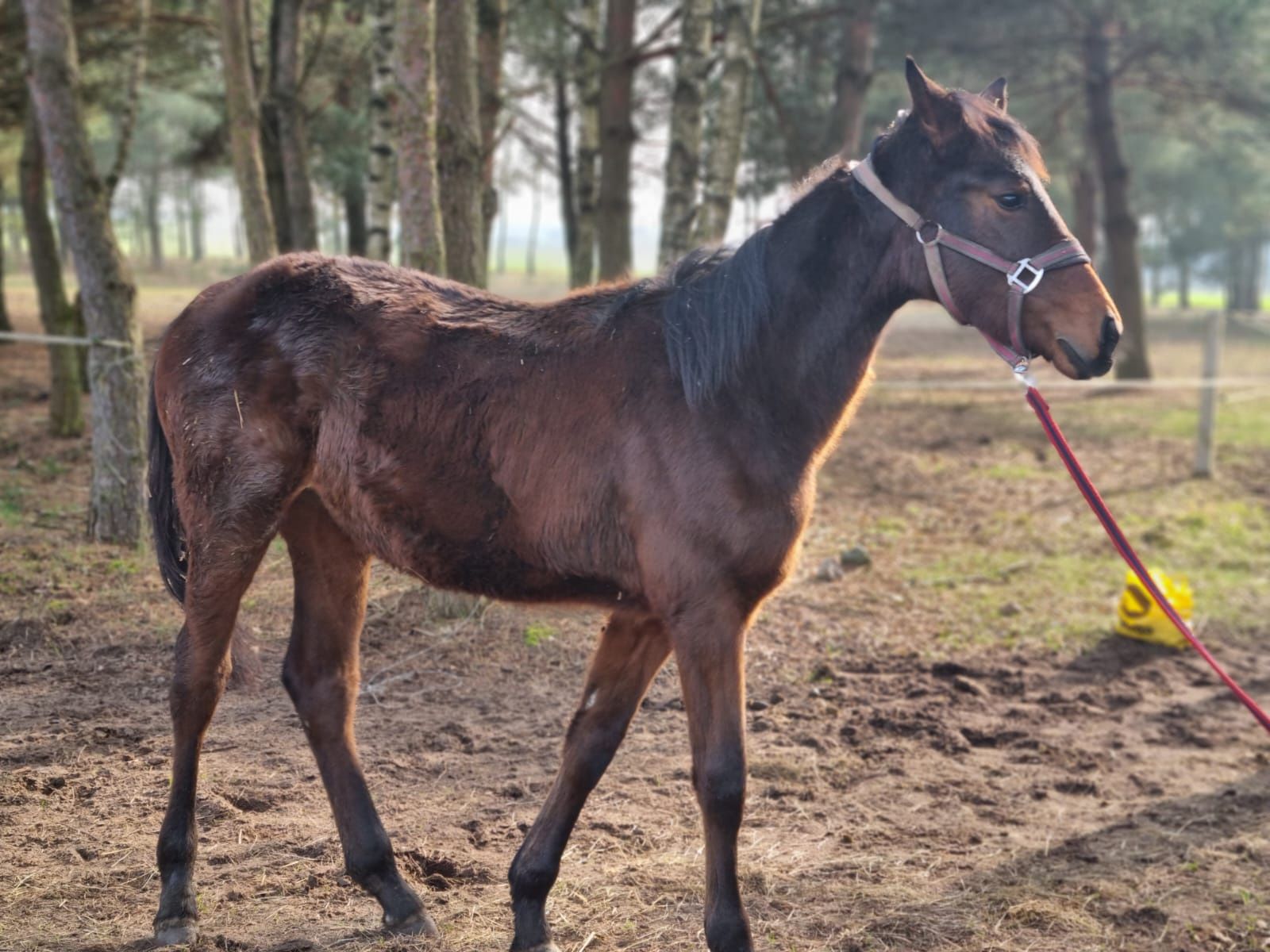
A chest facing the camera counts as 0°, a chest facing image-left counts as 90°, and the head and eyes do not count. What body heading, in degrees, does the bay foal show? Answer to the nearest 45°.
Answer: approximately 270°

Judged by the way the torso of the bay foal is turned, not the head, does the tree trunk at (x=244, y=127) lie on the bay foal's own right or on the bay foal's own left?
on the bay foal's own left

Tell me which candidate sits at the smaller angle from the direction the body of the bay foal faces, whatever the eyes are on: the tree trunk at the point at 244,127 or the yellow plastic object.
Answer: the yellow plastic object

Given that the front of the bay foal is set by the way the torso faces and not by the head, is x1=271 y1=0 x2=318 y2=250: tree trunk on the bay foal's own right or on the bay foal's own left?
on the bay foal's own left

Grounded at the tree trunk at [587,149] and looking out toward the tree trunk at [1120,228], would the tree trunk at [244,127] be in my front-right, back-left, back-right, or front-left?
back-right

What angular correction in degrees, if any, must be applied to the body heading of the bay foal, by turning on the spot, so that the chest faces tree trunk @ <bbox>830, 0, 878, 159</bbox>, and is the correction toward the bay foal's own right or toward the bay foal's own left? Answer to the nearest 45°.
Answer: approximately 90° to the bay foal's own left
